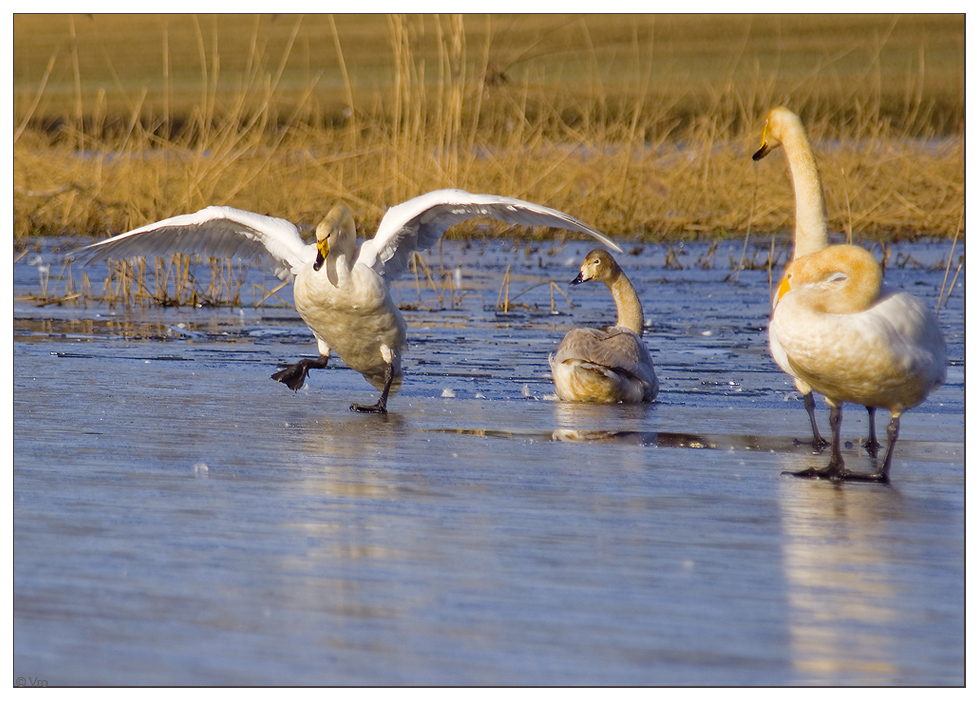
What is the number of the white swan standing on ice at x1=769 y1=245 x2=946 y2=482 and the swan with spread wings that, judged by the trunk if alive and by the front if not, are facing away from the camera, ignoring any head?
0

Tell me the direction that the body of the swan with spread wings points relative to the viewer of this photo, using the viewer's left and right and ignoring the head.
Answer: facing the viewer and to the left of the viewer

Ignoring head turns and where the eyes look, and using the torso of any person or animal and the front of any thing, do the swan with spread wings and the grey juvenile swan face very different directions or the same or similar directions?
very different directions

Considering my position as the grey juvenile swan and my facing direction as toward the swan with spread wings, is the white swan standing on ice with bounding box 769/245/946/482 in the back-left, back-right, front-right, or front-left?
back-left

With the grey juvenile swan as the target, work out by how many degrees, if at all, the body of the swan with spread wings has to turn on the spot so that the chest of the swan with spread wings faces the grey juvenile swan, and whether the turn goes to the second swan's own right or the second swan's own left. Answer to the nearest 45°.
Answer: approximately 135° to the second swan's own left

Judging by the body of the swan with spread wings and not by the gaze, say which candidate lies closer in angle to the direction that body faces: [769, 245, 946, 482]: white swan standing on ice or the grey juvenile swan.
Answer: the white swan standing on ice
